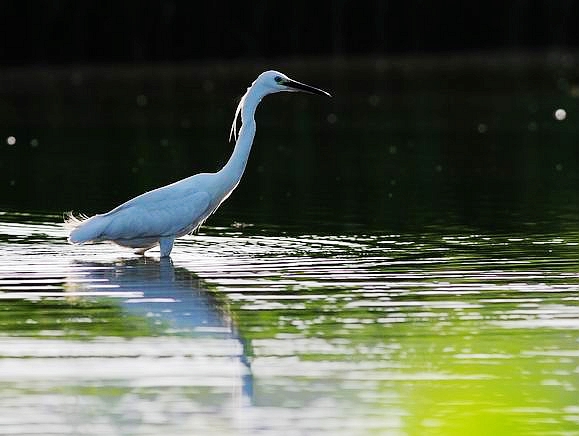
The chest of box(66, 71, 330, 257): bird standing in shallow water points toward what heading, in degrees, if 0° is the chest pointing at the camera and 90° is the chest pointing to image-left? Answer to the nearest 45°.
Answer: approximately 270°
